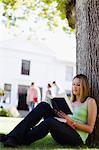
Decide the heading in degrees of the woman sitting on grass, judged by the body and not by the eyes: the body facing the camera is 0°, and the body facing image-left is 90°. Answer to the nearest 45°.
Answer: approximately 90°

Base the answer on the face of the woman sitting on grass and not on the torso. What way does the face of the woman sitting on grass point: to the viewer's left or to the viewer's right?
to the viewer's left

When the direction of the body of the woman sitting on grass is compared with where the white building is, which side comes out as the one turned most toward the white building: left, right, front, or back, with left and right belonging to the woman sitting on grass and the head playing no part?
right
